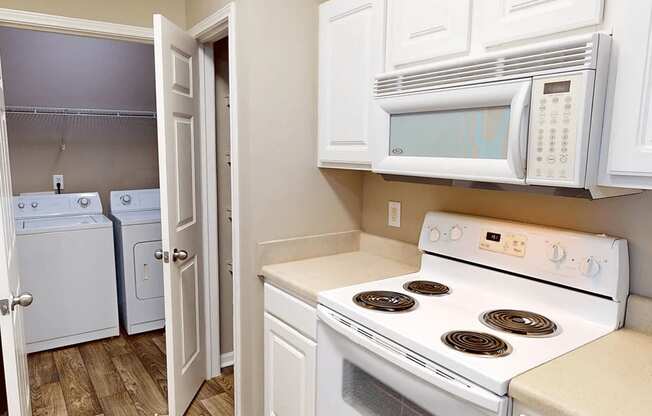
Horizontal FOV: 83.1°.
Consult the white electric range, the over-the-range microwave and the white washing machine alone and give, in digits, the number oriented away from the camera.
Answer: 0

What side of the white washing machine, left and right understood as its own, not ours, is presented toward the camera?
front

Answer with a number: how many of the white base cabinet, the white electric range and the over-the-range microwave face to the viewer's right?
0

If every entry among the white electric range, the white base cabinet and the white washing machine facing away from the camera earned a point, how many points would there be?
0

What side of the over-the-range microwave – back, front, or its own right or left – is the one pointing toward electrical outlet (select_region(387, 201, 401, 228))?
right

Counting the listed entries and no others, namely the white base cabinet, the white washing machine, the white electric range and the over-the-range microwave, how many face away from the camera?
0

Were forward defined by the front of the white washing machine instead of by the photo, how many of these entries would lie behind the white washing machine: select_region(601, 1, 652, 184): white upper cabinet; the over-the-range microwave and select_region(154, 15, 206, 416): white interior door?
0

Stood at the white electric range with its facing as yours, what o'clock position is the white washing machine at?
The white washing machine is roughly at 2 o'clock from the white electric range.

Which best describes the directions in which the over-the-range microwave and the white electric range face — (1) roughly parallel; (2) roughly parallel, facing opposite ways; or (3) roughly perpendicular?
roughly parallel

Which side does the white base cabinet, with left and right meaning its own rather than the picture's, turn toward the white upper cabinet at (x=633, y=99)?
left

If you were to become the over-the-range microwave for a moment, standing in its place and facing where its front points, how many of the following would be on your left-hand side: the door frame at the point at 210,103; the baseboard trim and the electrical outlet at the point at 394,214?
0

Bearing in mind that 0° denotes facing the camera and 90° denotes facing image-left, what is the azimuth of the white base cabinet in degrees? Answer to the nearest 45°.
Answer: approximately 45°

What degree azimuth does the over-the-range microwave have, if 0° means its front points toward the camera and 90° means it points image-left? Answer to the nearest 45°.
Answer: approximately 45°

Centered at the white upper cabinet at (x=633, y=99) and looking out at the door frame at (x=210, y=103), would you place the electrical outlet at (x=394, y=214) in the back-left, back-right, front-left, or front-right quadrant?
front-right

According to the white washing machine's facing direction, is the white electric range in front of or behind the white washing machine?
in front
